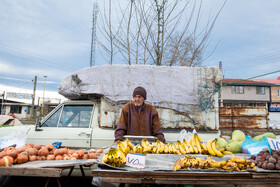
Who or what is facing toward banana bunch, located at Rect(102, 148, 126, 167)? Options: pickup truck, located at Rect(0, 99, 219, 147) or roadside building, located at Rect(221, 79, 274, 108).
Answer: the roadside building

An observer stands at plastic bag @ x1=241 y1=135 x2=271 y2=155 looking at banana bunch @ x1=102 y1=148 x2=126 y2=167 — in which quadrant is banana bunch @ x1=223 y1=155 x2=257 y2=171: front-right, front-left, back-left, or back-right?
front-left

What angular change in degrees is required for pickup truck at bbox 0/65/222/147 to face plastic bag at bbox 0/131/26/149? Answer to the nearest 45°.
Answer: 0° — it already faces it

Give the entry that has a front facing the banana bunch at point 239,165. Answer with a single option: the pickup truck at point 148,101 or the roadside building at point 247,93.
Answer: the roadside building

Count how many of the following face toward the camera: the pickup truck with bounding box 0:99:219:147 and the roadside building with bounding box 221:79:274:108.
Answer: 1

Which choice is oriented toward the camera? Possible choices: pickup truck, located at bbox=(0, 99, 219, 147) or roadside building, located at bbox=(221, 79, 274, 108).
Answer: the roadside building

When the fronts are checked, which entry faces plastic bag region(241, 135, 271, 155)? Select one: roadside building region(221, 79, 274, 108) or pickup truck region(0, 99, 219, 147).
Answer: the roadside building

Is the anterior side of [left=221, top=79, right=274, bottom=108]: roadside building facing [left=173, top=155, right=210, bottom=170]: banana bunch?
yes

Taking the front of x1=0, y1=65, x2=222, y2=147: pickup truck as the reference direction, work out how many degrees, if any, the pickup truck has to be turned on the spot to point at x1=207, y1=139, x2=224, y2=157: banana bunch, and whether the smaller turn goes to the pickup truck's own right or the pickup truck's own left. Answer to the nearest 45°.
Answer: approximately 90° to the pickup truck's own left

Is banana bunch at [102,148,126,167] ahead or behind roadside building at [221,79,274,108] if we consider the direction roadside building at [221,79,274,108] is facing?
ahead

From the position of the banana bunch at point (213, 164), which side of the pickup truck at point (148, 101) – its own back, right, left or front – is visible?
left

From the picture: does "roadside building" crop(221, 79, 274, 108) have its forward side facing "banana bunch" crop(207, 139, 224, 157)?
yes

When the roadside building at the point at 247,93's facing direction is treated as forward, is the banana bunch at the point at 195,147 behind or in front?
in front

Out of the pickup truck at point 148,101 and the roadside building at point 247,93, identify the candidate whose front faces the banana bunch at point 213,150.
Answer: the roadside building

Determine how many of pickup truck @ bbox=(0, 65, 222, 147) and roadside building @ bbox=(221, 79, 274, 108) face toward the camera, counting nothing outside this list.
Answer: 1

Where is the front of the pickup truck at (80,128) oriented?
to the viewer's left

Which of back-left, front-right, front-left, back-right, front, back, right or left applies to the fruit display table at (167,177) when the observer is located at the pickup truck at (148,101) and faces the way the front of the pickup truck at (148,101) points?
left
